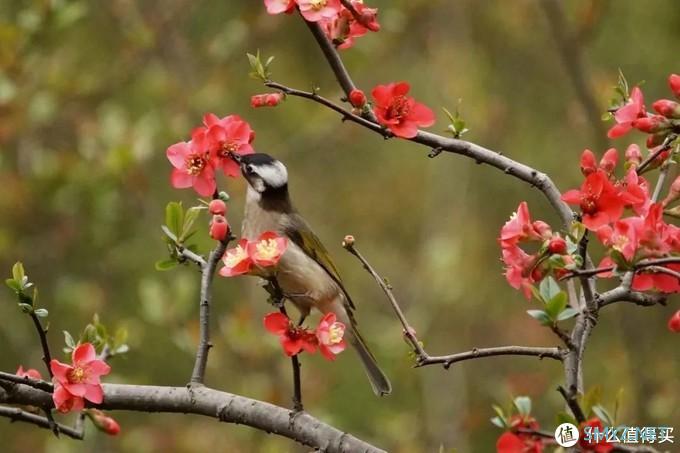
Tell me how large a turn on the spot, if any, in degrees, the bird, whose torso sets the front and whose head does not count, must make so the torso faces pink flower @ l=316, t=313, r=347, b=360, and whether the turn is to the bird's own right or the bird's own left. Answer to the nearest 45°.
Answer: approximately 90° to the bird's own left

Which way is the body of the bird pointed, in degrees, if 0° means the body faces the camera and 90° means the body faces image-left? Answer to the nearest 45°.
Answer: approximately 90°
